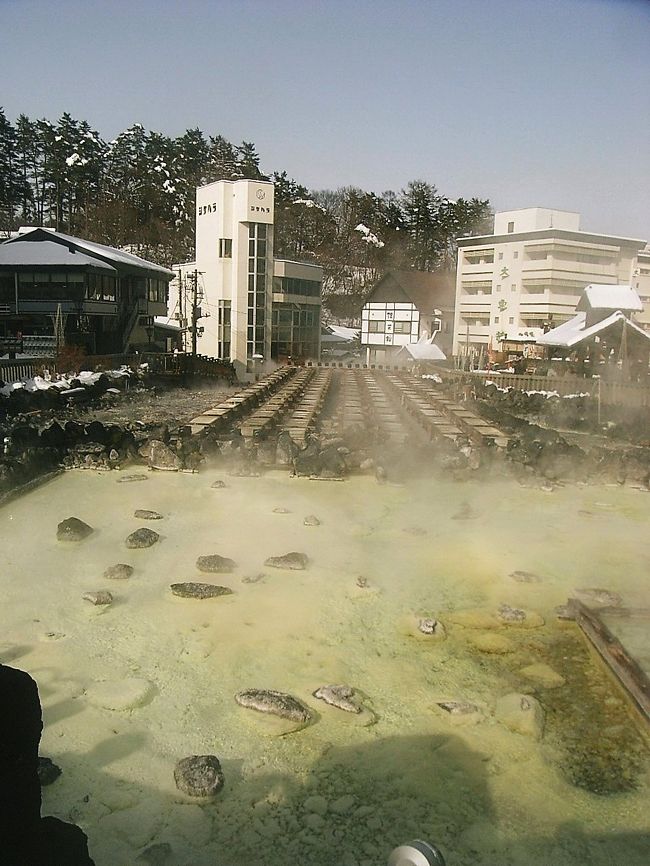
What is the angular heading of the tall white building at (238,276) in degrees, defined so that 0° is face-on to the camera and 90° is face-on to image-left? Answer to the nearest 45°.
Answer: approximately 315°

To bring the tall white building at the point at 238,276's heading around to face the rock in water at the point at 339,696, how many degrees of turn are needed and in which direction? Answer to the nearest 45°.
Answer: approximately 45° to its right

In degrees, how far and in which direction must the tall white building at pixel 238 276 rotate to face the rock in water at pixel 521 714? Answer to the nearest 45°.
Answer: approximately 45° to its right

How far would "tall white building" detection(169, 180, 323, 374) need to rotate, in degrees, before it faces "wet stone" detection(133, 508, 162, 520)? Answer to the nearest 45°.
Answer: approximately 45° to its right

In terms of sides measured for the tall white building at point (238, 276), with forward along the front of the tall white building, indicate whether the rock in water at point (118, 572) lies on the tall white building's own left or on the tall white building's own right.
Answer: on the tall white building's own right

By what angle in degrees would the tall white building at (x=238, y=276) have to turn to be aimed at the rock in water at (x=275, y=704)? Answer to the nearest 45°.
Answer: approximately 45° to its right

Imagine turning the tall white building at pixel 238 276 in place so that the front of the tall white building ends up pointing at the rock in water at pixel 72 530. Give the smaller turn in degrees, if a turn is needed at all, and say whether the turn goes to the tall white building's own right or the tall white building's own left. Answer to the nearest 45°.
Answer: approximately 45° to the tall white building's own right

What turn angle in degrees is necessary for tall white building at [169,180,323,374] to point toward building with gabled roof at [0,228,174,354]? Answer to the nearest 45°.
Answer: approximately 90° to its right
